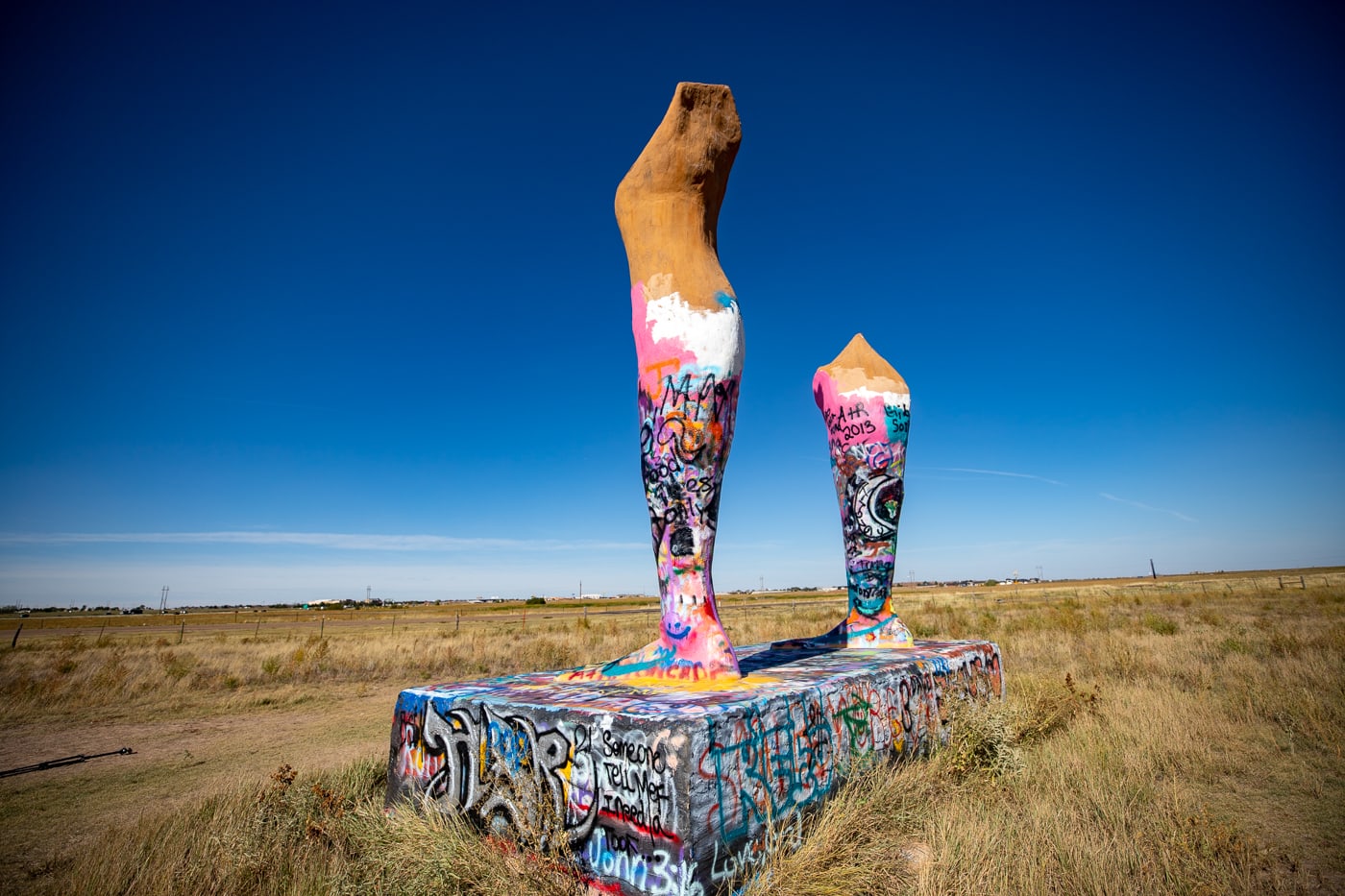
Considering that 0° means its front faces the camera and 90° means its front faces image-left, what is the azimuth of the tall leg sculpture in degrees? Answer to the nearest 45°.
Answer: approximately 90°

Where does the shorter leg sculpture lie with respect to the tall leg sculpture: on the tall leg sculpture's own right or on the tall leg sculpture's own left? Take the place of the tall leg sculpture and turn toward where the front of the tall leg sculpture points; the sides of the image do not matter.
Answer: on the tall leg sculpture's own right
